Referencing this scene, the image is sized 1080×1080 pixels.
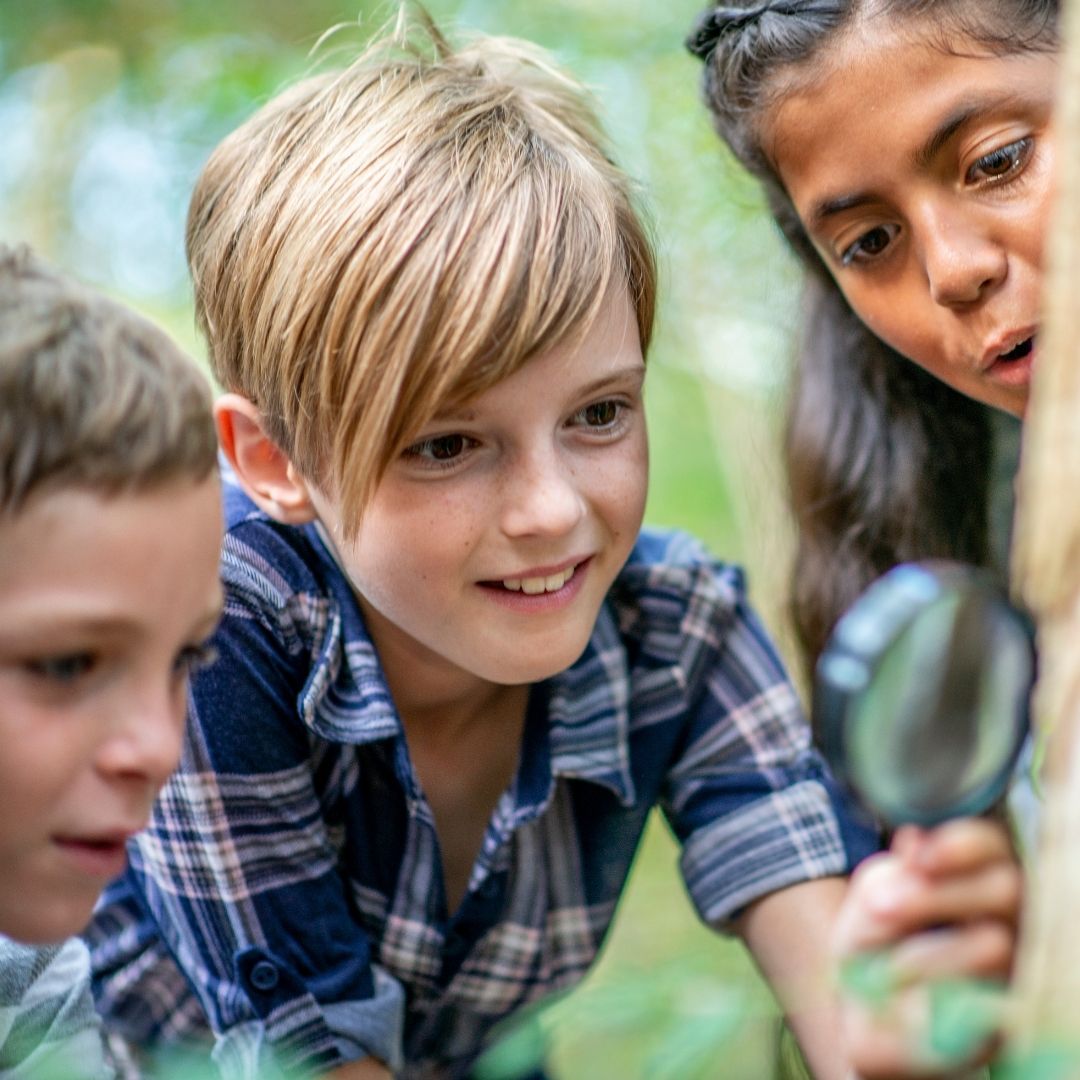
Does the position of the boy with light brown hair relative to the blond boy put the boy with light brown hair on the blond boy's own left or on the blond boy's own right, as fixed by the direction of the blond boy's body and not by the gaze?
on the blond boy's own right

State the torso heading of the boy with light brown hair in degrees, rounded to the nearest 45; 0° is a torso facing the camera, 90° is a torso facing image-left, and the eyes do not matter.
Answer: approximately 315°

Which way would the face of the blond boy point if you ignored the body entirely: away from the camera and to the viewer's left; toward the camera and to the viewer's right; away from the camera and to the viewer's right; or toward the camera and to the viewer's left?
toward the camera and to the viewer's right

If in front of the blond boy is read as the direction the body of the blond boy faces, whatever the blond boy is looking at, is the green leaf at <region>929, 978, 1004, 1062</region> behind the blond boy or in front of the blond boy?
in front
